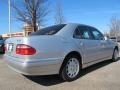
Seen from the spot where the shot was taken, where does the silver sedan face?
facing away from the viewer and to the right of the viewer
